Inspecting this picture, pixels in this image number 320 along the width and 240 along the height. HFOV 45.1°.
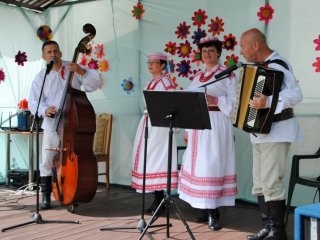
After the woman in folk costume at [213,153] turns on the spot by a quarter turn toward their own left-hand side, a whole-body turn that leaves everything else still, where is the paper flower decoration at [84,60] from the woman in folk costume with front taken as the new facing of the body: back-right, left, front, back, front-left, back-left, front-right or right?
back

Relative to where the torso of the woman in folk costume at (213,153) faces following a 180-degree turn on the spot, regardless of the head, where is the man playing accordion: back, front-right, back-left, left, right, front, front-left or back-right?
right

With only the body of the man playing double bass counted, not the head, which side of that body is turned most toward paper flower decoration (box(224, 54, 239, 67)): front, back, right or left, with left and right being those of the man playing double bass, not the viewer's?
left

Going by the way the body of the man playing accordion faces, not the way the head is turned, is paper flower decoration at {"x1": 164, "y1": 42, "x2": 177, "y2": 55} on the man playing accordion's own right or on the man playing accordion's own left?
on the man playing accordion's own right

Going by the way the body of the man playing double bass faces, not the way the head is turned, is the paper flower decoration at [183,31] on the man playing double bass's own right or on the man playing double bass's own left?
on the man playing double bass's own left

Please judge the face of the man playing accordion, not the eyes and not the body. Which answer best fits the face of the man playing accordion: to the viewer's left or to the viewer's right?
to the viewer's left

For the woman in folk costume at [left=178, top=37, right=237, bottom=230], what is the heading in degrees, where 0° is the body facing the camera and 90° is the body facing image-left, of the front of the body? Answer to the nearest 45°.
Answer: approximately 45°

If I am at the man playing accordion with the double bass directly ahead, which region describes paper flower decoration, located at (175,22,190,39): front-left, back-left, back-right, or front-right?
front-right

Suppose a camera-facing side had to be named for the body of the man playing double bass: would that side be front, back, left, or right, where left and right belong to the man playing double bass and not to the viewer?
front
